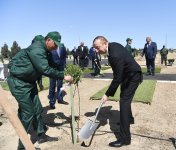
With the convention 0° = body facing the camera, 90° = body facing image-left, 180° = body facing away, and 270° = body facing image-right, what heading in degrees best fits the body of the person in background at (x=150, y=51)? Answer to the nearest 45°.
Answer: approximately 45°

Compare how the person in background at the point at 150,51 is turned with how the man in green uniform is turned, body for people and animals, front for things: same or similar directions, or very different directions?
very different directions

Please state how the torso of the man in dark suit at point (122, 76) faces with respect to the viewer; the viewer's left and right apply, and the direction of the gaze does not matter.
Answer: facing to the left of the viewer

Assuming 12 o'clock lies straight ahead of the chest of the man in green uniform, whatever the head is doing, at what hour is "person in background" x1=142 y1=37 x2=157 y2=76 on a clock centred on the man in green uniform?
The person in background is roughly at 10 o'clock from the man in green uniform.

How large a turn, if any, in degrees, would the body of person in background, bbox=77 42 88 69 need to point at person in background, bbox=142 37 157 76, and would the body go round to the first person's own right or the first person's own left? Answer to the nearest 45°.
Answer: approximately 45° to the first person's own left

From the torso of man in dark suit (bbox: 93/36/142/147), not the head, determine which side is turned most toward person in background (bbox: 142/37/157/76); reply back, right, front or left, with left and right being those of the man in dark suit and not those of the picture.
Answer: right

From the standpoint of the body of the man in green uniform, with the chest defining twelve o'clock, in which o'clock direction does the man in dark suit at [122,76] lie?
The man in dark suit is roughly at 12 o'clock from the man in green uniform.

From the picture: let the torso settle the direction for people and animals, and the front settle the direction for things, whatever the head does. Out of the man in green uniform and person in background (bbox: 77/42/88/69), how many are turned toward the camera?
1

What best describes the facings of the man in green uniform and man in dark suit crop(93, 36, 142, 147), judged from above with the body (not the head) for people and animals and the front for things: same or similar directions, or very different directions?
very different directions

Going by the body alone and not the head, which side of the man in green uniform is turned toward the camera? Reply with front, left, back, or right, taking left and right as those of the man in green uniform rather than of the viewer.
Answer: right

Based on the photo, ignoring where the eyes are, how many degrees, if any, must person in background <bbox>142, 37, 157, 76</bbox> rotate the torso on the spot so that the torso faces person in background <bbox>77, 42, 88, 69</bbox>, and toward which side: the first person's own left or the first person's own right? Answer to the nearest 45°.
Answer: approximately 90° to the first person's own right
